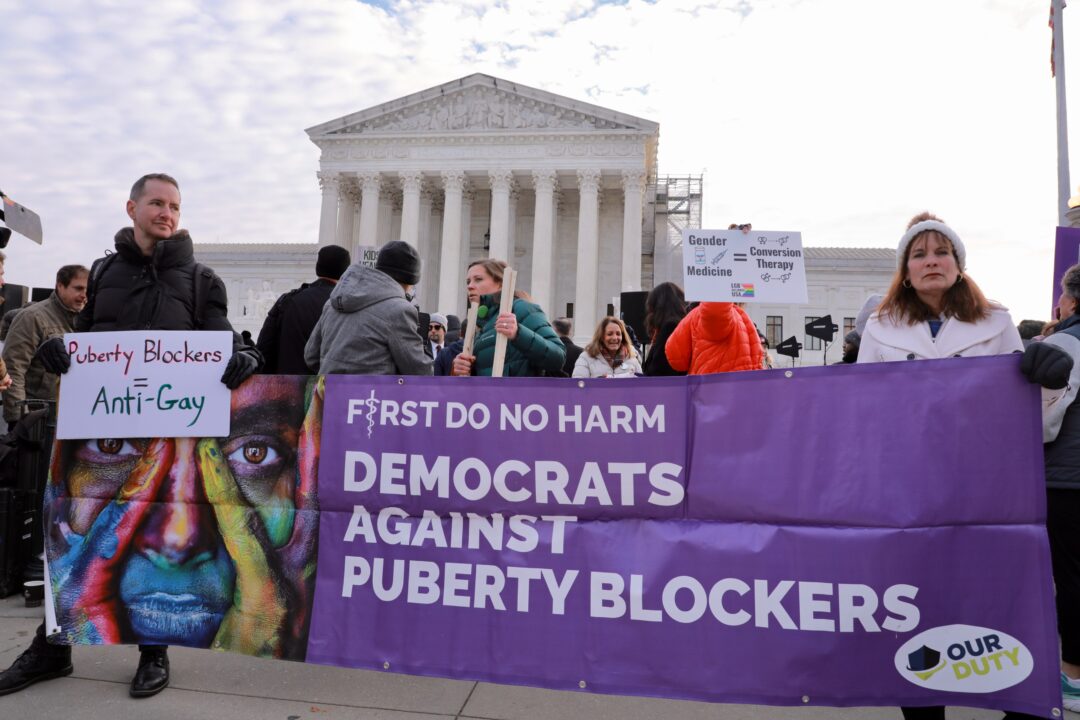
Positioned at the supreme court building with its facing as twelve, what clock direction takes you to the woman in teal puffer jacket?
The woman in teal puffer jacket is roughly at 12 o'clock from the supreme court building.

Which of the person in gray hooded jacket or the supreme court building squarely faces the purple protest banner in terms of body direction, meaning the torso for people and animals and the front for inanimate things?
the supreme court building

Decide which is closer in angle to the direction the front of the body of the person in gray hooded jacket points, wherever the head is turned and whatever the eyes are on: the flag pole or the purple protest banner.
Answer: the flag pole

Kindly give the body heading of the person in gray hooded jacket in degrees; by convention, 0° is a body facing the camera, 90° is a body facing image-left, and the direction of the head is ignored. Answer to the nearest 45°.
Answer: approximately 225°

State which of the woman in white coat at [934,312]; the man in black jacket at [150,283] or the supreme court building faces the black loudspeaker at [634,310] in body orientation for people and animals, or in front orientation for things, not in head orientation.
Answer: the supreme court building

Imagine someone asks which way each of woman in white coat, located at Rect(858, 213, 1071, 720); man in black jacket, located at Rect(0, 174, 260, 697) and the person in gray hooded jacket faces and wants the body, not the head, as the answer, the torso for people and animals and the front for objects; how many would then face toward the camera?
2

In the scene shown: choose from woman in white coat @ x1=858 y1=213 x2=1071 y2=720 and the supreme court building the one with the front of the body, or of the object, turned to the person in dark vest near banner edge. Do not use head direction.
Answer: the supreme court building

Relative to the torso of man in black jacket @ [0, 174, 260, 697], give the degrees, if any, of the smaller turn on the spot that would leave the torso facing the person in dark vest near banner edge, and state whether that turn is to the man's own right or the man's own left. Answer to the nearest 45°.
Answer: approximately 45° to the man's own left

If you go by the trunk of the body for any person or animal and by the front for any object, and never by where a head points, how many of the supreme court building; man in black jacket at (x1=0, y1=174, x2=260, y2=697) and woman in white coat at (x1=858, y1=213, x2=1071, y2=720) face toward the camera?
3

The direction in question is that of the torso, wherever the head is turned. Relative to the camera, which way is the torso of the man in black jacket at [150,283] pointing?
toward the camera

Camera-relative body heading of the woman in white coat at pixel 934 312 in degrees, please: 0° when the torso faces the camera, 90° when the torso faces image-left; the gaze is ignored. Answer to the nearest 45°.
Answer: approximately 0°

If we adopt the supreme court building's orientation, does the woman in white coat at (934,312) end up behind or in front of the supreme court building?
in front

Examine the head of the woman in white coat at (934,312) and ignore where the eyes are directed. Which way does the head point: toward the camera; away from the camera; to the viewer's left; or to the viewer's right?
toward the camera

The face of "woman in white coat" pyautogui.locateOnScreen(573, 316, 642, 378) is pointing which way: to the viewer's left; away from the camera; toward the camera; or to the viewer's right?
toward the camera
